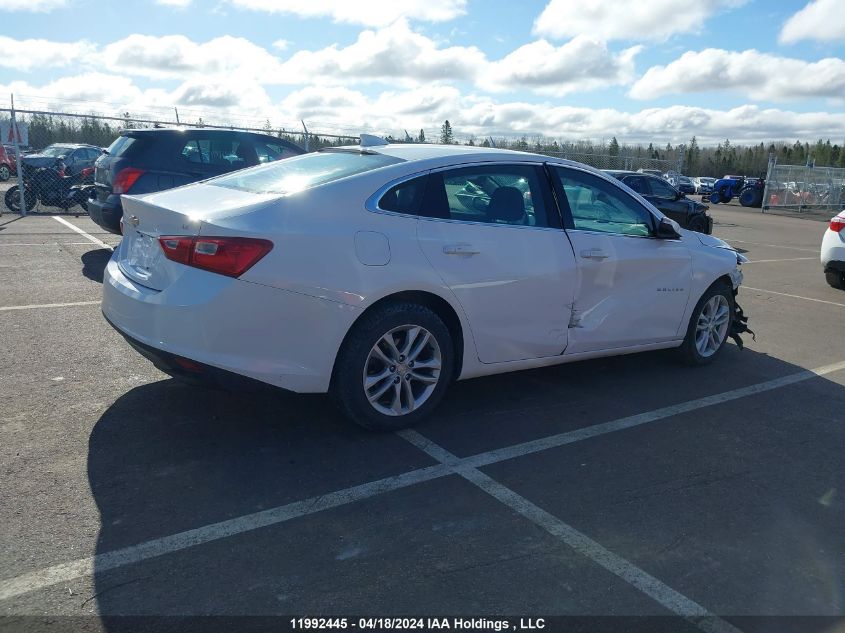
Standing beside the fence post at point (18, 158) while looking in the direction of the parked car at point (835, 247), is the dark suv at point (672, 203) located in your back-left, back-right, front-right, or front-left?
front-left

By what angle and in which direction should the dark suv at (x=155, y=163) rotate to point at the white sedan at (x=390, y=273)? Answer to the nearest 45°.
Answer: approximately 135° to its right

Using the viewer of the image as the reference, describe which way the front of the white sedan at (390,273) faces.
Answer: facing away from the viewer and to the right of the viewer

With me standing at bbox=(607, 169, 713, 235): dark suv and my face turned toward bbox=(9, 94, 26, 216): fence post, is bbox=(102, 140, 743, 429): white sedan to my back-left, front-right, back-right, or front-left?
front-left

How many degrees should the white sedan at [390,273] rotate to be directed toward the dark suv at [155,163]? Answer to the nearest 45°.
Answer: approximately 90° to its left

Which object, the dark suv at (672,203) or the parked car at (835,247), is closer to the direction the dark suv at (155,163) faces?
the dark suv

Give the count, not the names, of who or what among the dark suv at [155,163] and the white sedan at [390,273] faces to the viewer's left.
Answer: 0

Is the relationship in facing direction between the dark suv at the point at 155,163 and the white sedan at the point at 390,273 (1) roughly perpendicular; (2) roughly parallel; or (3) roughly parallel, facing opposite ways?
roughly parallel

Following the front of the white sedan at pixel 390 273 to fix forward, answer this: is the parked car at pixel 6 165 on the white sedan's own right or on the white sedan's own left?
on the white sedan's own left

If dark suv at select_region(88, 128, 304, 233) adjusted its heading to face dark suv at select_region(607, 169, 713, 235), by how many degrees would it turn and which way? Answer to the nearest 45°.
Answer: approximately 45° to its right

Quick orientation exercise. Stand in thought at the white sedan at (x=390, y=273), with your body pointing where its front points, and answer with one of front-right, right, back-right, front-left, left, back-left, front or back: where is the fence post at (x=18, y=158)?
left

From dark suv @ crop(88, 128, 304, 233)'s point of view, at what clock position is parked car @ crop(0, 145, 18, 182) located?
The parked car is roughly at 10 o'clock from the dark suv.

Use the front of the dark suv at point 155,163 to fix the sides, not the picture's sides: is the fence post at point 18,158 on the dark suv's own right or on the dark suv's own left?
on the dark suv's own left

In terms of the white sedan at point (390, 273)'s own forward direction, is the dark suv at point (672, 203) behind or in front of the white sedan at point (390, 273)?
in front

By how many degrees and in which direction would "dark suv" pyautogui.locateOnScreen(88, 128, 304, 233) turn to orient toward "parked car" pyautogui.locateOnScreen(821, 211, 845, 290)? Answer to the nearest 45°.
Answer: approximately 45° to its right

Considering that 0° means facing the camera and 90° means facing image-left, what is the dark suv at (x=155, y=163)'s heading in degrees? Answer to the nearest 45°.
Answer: approximately 225°

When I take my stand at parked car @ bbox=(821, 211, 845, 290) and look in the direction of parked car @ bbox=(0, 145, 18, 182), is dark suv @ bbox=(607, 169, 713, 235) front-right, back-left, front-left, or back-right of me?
front-right

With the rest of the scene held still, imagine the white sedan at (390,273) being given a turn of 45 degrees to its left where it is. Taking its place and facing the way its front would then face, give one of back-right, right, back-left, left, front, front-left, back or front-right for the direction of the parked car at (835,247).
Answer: front-right

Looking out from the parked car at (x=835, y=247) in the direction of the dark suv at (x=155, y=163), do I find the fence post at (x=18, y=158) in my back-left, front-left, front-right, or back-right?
front-right

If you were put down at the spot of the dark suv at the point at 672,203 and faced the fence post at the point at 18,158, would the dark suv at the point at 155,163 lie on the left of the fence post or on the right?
left
